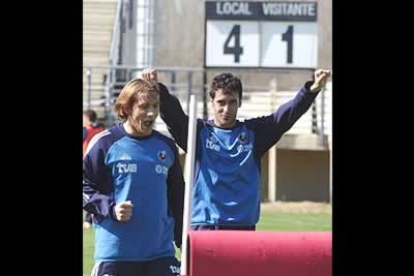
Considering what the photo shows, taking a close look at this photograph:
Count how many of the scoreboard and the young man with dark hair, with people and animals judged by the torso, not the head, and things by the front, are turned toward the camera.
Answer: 2

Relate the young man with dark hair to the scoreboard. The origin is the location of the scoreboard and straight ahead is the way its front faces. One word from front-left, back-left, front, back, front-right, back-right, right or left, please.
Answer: front

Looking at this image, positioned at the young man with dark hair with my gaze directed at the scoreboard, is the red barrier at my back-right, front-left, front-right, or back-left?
back-right

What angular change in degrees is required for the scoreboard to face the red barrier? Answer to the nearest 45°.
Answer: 0° — it already faces it

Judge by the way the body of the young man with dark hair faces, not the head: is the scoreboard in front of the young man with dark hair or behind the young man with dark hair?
behind

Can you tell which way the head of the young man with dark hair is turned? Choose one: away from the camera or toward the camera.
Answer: toward the camera

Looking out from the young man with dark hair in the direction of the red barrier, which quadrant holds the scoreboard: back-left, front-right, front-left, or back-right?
back-left

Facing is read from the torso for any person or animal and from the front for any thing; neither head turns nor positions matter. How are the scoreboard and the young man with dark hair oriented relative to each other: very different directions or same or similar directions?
same or similar directions

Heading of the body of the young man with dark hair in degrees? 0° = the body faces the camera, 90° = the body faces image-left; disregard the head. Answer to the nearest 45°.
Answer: approximately 0°

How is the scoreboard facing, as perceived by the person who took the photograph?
facing the viewer
